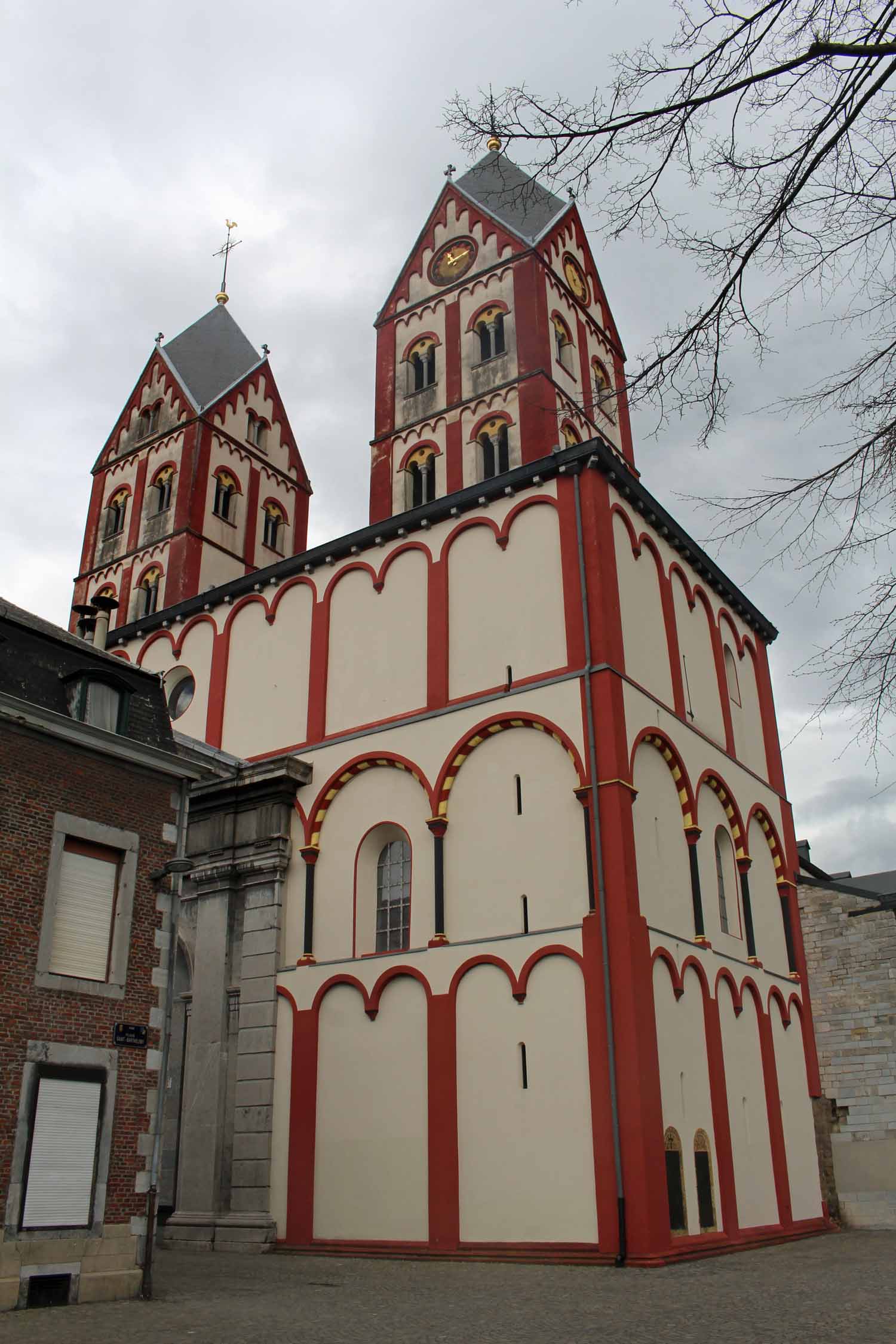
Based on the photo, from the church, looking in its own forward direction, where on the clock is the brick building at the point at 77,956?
The brick building is roughly at 12 o'clock from the church.

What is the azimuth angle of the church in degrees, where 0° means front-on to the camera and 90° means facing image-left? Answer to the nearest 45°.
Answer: approximately 45°
